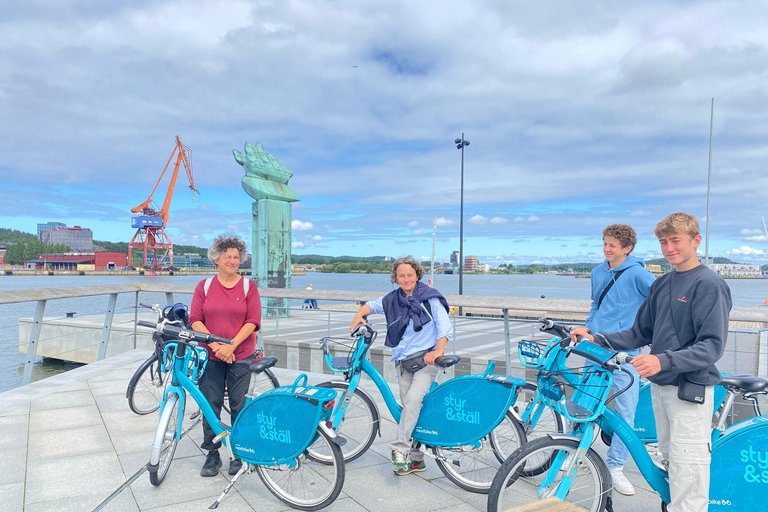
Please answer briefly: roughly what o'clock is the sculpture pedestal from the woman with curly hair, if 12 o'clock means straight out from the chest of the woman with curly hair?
The sculpture pedestal is roughly at 6 o'clock from the woman with curly hair.

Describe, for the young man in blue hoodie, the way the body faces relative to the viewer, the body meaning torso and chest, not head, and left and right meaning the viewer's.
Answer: facing the viewer and to the left of the viewer

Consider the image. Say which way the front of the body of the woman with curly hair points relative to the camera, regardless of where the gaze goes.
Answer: toward the camera

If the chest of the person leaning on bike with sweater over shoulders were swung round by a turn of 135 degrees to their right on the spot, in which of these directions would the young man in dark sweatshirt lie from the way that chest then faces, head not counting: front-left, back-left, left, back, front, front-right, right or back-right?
back

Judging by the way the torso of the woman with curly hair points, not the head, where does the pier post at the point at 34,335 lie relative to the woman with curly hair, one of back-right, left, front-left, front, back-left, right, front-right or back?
back-right

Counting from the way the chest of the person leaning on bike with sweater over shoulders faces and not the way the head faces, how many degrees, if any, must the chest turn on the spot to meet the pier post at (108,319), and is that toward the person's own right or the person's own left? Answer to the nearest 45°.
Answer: approximately 135° to the person's own right

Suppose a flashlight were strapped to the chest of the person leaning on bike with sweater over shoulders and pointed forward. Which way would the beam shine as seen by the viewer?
toward the camera

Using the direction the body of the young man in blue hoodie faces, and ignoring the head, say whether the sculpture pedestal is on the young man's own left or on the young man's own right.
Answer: on the young man's own right

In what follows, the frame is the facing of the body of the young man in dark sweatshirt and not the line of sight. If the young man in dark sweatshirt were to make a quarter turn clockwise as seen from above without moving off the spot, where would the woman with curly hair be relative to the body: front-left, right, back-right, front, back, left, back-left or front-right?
front-left

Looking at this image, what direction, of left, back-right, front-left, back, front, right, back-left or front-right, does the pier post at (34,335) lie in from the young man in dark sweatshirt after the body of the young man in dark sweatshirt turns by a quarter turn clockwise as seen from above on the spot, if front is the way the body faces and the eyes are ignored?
front-left
